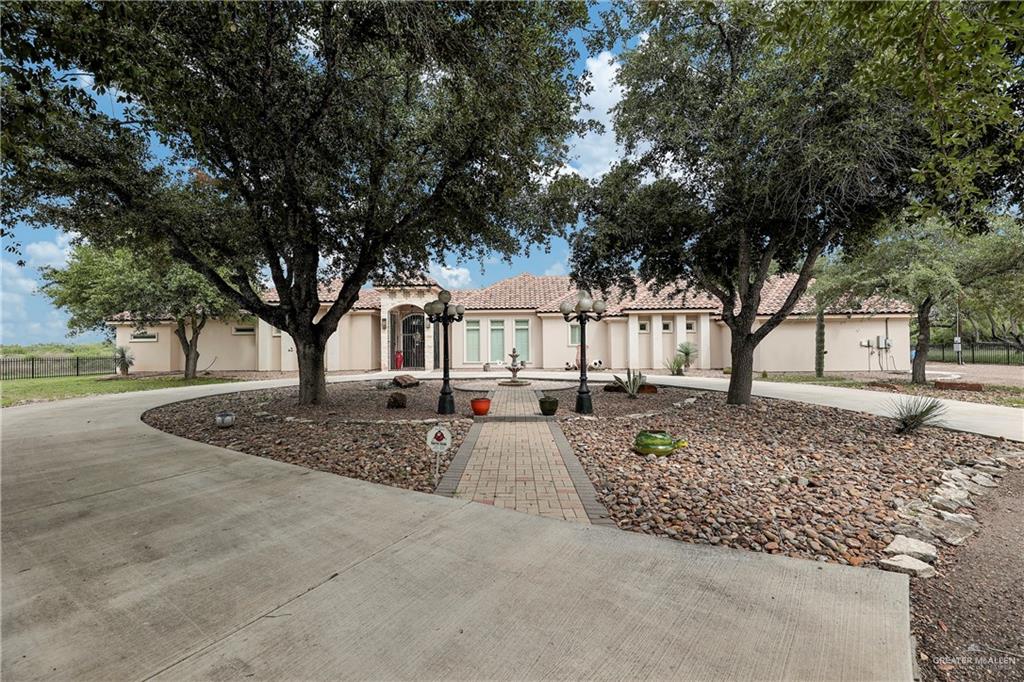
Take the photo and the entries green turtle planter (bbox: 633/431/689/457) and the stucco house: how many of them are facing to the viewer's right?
1

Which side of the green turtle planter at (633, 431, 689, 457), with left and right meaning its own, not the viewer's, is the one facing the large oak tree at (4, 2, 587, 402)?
back

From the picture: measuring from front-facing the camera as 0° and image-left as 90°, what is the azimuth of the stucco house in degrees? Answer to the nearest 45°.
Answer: approximately 0°

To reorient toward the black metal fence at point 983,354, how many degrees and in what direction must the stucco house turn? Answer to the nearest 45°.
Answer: approximately 90° to its left

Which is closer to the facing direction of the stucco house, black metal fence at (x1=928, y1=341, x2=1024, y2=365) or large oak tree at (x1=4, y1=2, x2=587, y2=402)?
the large oak tree

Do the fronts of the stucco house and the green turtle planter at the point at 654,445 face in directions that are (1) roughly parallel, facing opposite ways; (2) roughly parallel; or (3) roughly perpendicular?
roughly perpendicular

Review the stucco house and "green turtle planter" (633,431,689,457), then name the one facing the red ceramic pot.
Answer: the stucco house

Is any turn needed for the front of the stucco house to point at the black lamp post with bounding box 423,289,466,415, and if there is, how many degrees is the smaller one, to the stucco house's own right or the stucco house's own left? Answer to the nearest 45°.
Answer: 0° — it already faces it

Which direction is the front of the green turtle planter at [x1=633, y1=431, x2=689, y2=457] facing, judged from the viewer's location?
facing to the right of the viewer

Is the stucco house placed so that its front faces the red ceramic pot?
yes
